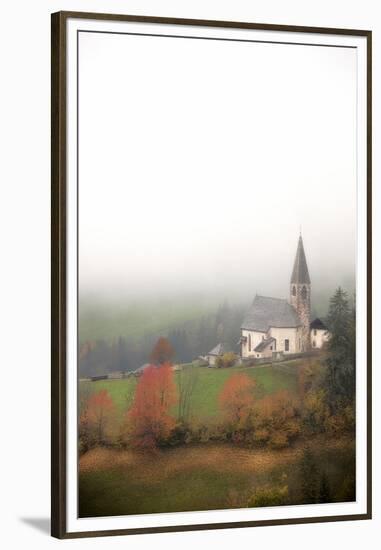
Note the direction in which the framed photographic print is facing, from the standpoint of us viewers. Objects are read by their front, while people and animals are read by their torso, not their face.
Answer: facing the viewer and to the right of the viewer
